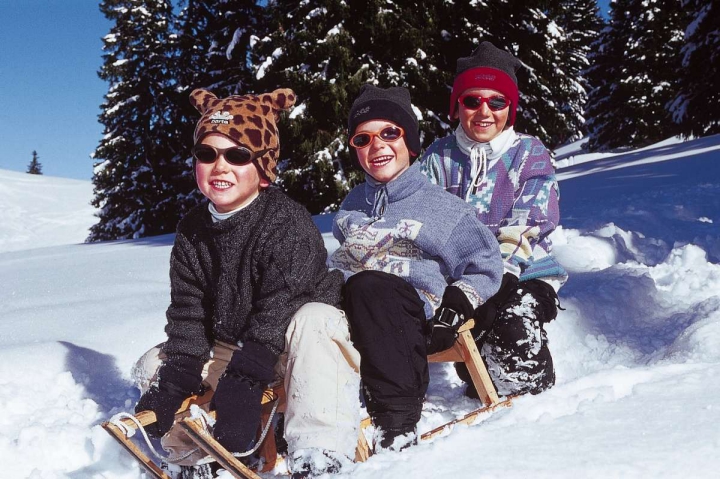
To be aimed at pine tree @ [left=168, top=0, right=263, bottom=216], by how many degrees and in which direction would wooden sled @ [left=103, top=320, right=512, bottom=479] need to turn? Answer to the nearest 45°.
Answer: approximately 135° to its right

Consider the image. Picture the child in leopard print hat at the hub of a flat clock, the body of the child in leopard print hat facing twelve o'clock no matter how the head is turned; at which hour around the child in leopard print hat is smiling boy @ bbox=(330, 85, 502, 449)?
The smiling boy is roughly at 7 o'clock from the child in leopard print hat.

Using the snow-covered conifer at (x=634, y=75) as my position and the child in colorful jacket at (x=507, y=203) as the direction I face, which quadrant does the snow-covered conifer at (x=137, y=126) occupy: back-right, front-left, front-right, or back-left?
front-right

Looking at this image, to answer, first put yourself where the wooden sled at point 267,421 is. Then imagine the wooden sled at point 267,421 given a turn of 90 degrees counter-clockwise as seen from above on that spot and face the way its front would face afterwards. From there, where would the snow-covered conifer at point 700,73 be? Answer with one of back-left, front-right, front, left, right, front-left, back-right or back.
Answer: left

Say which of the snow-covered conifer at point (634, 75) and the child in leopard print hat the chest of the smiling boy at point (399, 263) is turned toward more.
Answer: the child in leopard print hat

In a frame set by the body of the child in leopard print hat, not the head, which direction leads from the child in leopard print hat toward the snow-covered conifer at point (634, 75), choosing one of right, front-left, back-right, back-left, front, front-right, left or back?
back

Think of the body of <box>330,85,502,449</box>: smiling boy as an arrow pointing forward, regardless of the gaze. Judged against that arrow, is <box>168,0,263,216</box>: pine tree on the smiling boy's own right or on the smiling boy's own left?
on the smiling boy's own right

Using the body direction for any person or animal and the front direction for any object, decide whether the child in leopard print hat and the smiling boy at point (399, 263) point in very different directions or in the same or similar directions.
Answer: same or similar directions

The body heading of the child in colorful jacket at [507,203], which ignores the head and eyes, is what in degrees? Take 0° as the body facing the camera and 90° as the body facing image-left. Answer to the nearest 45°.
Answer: approximately 0°

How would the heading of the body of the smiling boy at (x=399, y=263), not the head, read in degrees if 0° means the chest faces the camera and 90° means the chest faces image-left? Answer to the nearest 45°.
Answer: approximately 45°

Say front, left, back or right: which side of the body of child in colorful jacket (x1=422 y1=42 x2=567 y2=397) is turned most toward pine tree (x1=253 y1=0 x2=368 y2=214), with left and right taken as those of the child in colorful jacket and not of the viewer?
back

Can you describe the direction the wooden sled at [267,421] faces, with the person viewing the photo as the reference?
facing the viewer and to the left of the viewer

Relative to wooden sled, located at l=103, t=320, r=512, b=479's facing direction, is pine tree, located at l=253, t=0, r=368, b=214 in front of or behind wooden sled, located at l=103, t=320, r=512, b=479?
behind

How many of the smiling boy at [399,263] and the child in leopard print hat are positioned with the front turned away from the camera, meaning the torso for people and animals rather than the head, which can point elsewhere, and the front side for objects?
0

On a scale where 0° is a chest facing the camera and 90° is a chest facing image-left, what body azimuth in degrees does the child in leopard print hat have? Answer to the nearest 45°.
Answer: approximately 45°

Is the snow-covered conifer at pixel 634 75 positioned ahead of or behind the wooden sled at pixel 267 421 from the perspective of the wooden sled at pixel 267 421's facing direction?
behind

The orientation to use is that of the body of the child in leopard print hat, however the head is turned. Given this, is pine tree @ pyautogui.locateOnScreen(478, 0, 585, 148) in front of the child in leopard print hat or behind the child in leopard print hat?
behind

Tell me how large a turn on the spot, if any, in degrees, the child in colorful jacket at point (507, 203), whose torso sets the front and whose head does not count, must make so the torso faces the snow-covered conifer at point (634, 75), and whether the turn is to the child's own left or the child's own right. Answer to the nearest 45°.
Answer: approximately 180°
